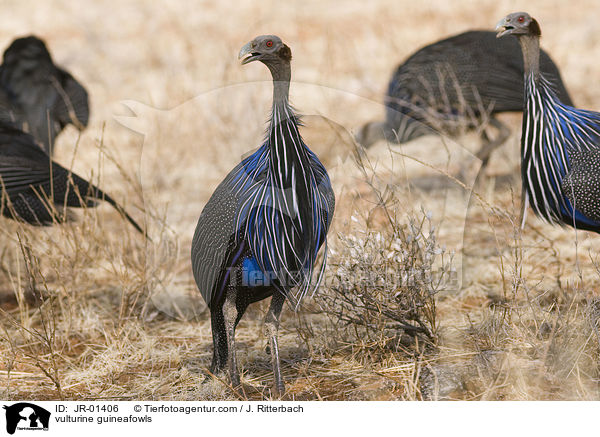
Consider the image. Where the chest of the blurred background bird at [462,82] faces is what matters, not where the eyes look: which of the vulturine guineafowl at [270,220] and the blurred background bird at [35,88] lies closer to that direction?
the blurred background bird

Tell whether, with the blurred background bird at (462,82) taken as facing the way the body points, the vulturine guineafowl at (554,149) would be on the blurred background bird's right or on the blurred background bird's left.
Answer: on the blurred background bird's left

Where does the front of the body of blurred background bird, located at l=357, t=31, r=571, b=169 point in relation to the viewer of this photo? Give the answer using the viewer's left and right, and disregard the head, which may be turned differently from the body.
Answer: facing to the left of the viewer

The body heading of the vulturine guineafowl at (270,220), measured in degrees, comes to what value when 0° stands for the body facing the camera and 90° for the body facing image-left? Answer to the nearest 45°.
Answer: approximately 315°

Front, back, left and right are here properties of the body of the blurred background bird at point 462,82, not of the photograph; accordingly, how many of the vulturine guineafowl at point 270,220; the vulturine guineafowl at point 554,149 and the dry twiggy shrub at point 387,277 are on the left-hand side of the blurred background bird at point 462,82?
3

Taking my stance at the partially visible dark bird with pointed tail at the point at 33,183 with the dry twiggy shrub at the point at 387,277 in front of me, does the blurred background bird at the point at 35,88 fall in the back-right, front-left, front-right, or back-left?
back-left

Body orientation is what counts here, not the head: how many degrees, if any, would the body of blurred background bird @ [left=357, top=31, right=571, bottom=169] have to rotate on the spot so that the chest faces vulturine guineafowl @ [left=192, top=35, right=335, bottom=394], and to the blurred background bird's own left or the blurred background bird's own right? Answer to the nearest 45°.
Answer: approximately 90° to the blurred background bird's own left

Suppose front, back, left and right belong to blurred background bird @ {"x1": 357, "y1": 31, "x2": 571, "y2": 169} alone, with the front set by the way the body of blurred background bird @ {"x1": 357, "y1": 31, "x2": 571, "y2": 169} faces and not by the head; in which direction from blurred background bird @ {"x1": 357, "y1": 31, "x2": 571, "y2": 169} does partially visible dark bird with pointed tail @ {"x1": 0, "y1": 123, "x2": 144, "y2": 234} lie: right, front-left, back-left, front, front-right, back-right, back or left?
front-left

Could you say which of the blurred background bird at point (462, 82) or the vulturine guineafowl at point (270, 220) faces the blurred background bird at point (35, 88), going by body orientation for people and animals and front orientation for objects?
the blurred background bird at point (462, 82)

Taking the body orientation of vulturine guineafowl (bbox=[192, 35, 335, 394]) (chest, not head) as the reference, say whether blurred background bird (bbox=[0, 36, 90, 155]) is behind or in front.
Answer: behind

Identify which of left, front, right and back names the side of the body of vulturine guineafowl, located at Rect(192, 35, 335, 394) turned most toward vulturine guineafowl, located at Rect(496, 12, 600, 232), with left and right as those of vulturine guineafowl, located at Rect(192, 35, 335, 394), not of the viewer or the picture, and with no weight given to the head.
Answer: left

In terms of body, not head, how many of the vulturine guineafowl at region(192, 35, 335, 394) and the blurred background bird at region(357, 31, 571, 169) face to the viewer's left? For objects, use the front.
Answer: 1
